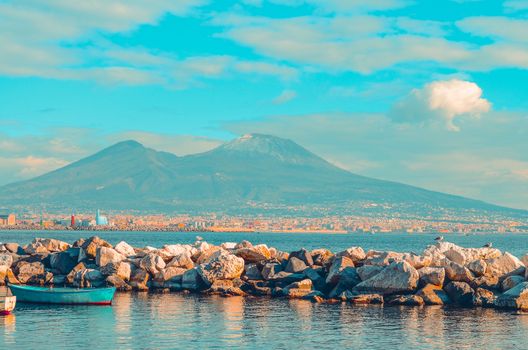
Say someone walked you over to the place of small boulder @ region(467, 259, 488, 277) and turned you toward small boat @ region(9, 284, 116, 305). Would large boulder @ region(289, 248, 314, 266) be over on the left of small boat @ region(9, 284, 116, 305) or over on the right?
right

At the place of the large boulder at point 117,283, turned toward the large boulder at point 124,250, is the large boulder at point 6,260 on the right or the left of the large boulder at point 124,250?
left

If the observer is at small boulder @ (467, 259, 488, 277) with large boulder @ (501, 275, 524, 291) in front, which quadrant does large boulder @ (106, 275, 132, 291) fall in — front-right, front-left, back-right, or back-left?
back-right
